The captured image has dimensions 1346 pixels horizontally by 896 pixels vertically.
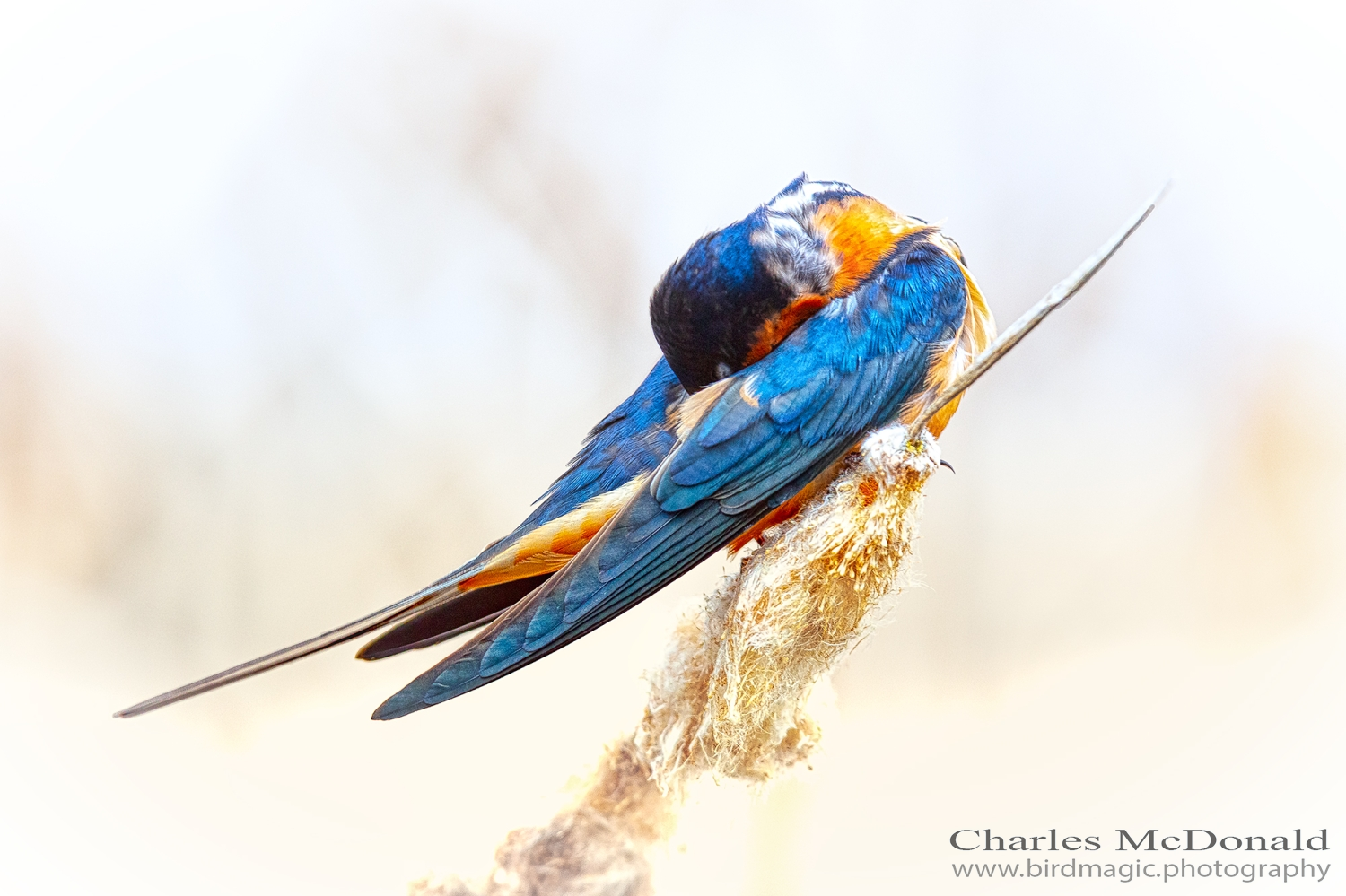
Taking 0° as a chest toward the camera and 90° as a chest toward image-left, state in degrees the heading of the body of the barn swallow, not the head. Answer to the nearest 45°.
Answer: approximately 270°
